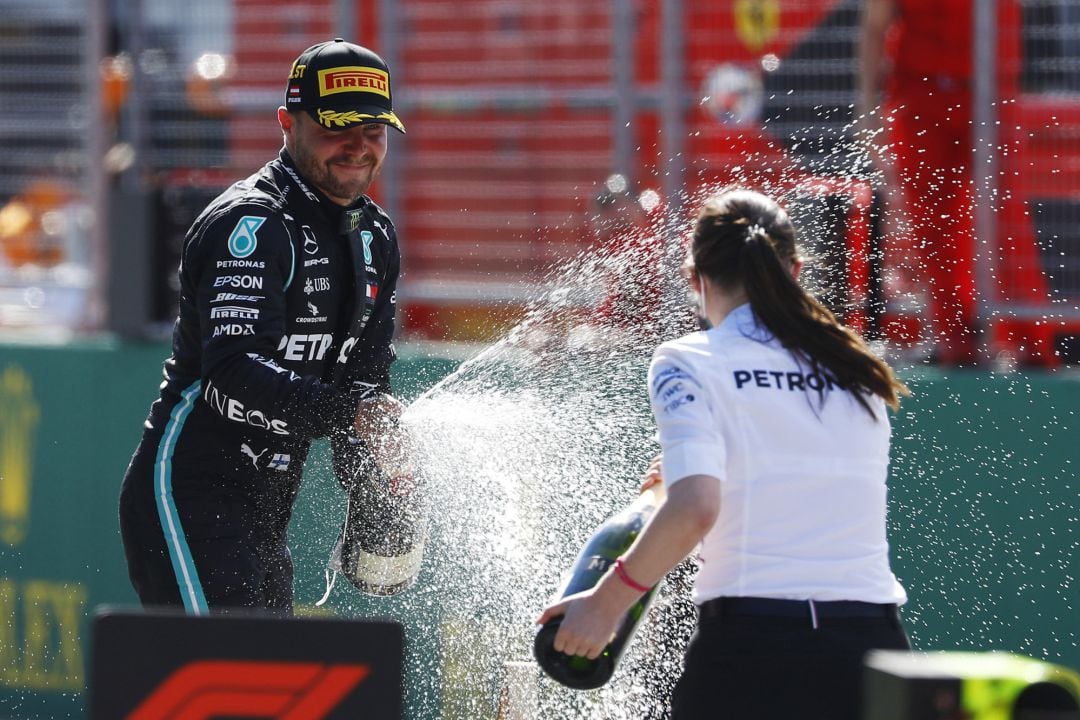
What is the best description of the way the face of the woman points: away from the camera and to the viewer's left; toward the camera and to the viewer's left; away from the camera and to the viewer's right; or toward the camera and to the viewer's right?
away from the camera and to the viewer's left

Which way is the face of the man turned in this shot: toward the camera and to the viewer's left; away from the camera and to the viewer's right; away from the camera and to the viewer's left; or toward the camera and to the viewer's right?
toward the camera and to the viewer's right

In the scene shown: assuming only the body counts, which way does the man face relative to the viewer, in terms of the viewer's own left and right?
facing the viewer and to the right of the viewer

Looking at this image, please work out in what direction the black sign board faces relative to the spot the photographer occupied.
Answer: facing the viewer

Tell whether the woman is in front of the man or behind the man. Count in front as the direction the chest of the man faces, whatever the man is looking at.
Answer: in front
